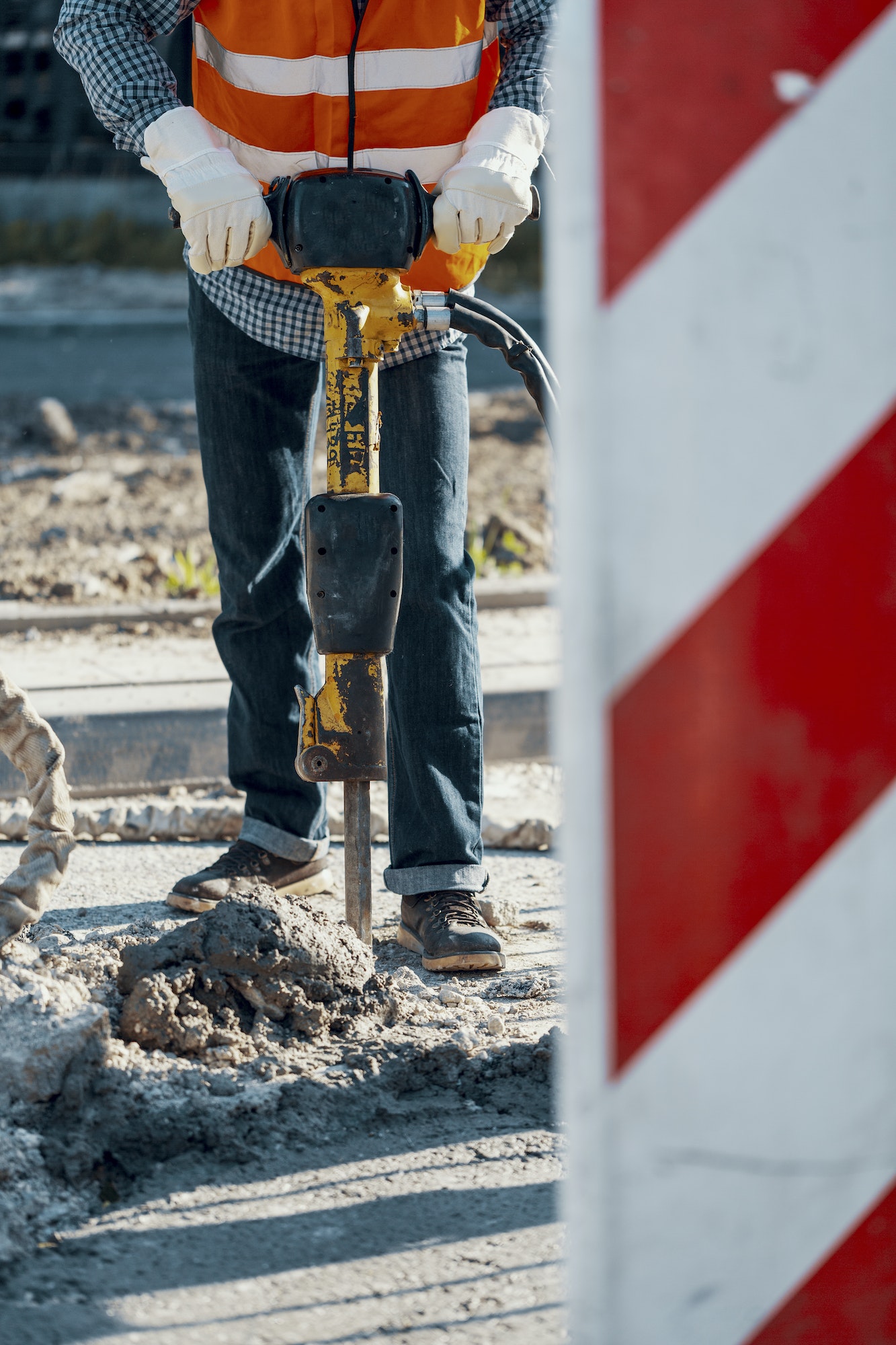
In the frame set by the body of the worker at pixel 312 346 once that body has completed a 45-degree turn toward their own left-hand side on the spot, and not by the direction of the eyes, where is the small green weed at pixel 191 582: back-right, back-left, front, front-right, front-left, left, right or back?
back-left

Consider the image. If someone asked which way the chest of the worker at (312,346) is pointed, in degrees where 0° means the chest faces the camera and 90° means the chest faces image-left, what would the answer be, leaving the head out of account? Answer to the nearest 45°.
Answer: approximately 0°
